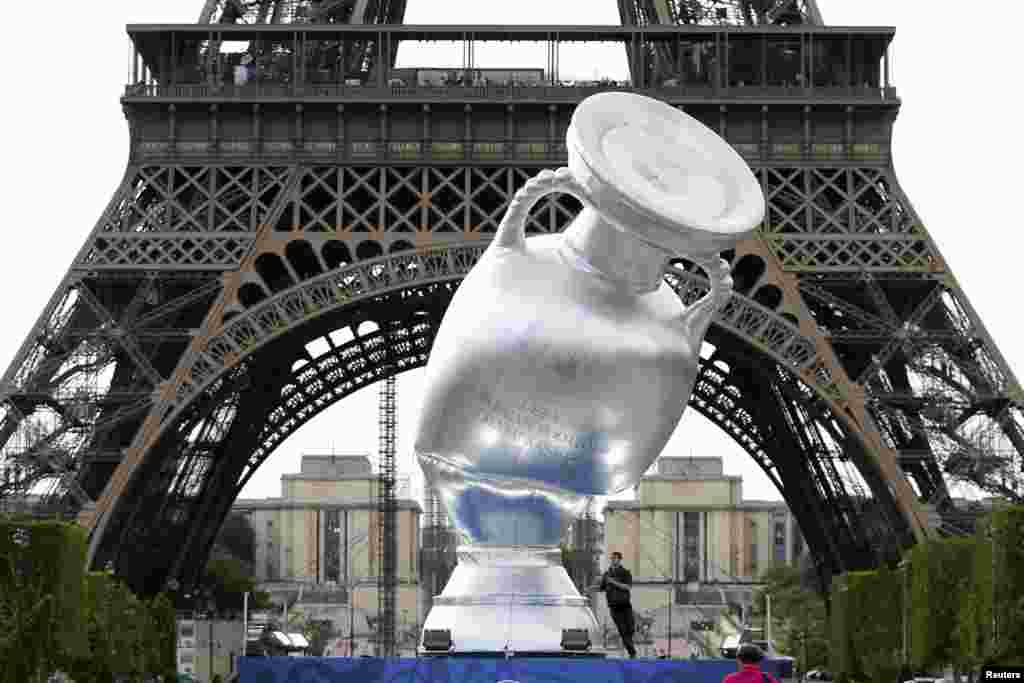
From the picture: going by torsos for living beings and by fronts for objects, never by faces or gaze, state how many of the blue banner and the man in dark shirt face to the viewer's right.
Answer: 0

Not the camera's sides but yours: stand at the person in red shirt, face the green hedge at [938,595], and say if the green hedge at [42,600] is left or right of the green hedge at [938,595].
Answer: left

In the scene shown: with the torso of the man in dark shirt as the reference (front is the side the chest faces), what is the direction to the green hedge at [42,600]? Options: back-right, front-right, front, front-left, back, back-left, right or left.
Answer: right

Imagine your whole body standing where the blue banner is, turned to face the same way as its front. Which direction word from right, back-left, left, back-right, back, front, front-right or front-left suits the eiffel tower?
back

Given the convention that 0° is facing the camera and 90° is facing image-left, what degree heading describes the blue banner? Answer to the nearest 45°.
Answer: approximately 0°

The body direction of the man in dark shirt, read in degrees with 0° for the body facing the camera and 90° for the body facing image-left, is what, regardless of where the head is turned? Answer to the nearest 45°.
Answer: approximately 45°

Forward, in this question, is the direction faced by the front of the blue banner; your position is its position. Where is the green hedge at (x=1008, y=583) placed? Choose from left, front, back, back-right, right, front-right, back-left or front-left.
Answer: back-left

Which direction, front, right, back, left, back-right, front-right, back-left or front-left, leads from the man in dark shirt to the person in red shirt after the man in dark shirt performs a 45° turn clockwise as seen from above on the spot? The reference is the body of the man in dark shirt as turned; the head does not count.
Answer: left

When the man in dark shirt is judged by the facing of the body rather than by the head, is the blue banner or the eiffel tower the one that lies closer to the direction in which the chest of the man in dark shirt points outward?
the blue banner
